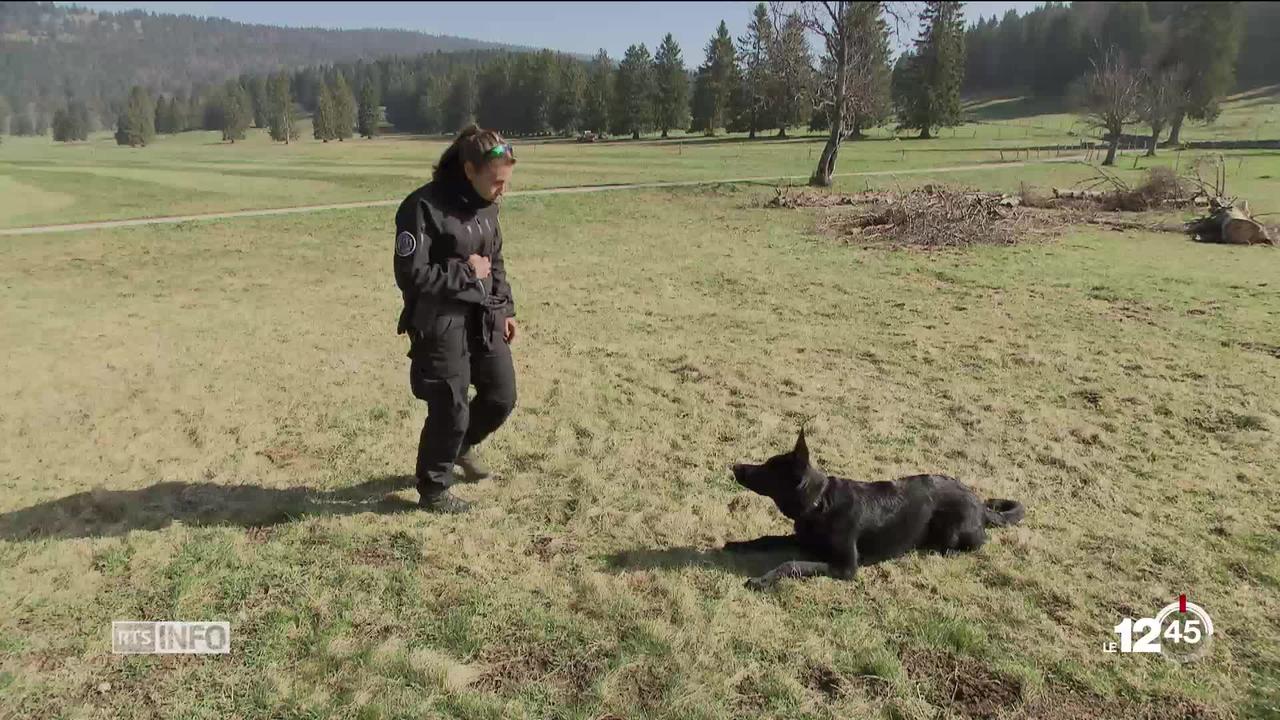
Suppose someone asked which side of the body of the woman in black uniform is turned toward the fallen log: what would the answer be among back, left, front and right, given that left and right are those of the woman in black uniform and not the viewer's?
left

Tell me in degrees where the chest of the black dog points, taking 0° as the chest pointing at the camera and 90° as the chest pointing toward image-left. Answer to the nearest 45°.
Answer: approximately 90°

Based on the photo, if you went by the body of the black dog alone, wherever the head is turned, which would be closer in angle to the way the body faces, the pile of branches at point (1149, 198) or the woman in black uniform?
the woman in black uniform

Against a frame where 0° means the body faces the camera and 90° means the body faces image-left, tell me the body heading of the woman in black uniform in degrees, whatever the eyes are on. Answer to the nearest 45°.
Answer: approximately 315°

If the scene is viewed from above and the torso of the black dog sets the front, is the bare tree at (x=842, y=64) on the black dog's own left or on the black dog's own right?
on the black dog's own right

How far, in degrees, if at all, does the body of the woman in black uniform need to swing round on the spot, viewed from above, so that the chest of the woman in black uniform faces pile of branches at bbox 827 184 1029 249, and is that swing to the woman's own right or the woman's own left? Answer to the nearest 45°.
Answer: approximately 90° to the woman's own left

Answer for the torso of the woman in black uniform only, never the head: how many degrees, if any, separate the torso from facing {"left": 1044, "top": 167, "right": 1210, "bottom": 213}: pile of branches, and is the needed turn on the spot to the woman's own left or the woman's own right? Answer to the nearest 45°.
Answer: approximately 90° to the woman's own left

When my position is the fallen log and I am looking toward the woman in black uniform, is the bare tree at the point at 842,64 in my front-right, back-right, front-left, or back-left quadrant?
back-right

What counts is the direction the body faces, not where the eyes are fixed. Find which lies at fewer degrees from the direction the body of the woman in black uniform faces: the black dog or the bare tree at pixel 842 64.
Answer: the black dog

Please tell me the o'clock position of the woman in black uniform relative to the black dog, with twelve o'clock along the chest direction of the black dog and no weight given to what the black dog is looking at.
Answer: The woman in black uniform is roughly at 12 o'clock from the black dog.

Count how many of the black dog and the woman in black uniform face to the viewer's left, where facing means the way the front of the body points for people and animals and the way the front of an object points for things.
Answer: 1

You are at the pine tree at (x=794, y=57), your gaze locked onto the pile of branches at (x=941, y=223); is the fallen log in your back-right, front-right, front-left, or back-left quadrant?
front-left

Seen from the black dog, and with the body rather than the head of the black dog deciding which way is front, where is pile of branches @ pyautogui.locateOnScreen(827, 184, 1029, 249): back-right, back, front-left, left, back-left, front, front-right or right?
right
